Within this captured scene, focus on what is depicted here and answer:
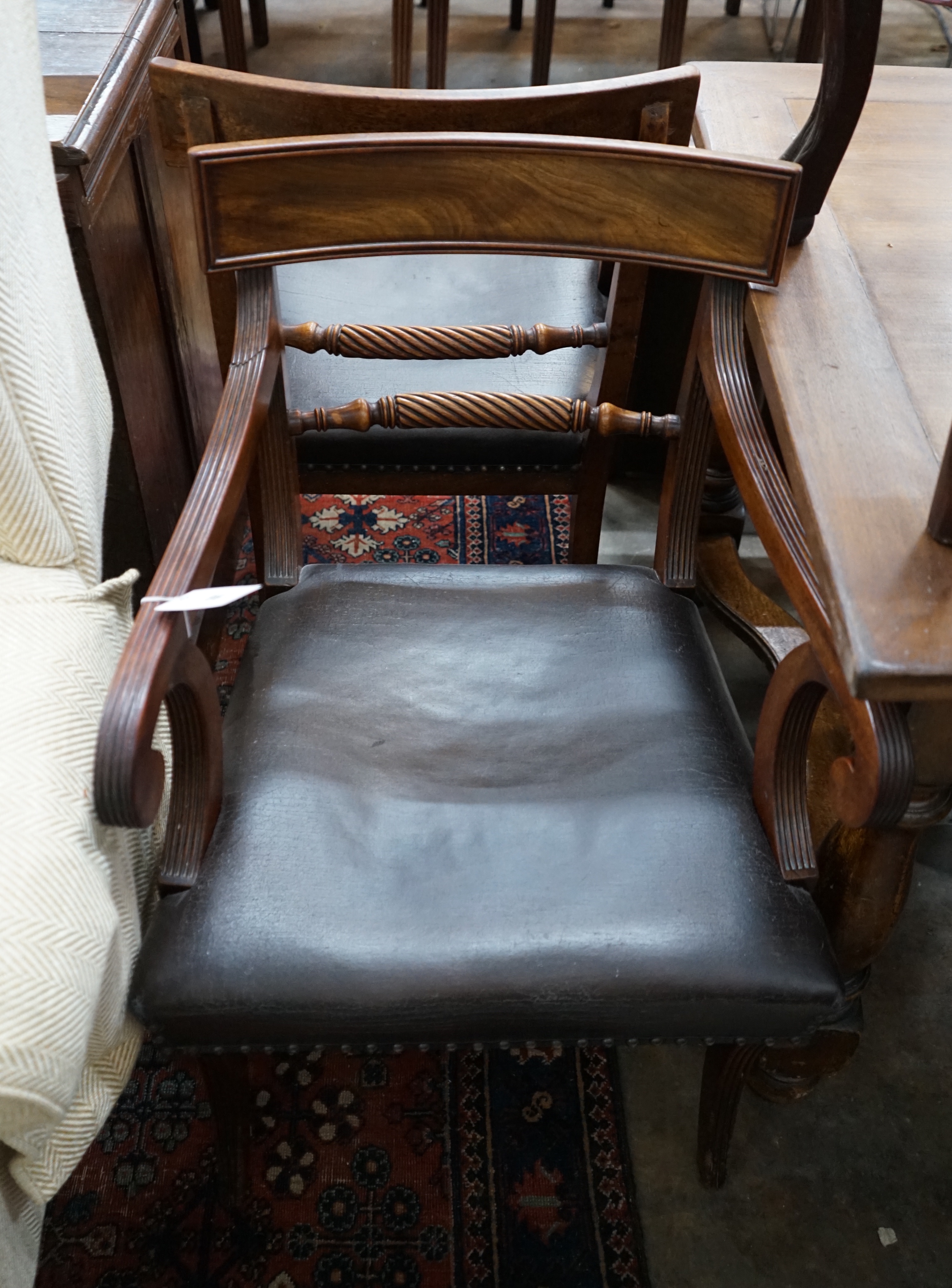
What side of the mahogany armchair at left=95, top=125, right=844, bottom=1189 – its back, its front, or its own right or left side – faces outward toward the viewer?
front

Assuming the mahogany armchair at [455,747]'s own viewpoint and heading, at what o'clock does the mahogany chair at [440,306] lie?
the mahogany chair at [440,306] is roughly at 6 o'clock from the mahogany armchair at [455,747].

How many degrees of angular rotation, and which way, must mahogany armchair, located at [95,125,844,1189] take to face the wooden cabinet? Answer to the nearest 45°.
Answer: approximately 135° to its right
